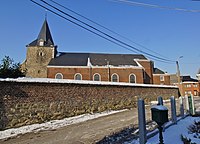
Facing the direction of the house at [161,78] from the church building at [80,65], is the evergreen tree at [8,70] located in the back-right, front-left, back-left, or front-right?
back-right

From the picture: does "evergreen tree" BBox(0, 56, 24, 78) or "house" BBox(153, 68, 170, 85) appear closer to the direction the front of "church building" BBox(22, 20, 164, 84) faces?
the evergreen tree

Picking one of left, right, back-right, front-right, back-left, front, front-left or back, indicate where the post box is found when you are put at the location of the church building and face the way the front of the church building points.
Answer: left

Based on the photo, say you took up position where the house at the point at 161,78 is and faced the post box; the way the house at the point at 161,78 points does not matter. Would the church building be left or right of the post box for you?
right

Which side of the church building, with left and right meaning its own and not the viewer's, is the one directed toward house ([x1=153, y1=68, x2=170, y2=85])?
back

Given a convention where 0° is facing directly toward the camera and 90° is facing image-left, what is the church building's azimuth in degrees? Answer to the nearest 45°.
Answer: approximately 90°
